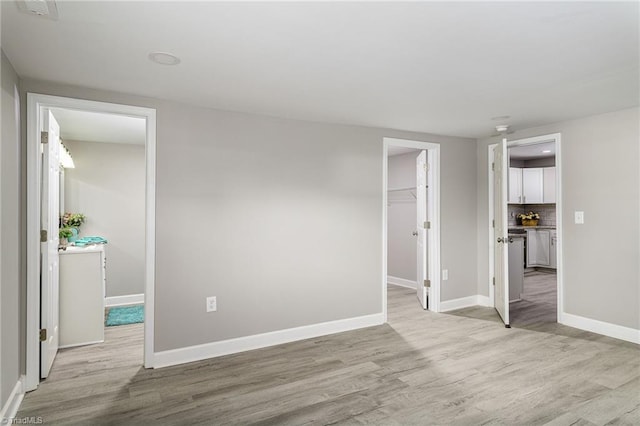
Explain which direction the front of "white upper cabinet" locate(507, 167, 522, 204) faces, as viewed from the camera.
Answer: facing the viewer

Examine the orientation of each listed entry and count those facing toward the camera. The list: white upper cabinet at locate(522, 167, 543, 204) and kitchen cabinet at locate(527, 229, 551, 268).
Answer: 2

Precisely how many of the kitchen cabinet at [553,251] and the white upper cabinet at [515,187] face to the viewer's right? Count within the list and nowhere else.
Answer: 0

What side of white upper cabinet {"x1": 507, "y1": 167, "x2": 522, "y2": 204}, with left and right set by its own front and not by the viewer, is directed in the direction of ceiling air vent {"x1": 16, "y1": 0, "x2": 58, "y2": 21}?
front

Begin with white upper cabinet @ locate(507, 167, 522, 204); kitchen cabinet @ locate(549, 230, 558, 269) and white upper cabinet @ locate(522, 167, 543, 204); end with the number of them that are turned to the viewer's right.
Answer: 0

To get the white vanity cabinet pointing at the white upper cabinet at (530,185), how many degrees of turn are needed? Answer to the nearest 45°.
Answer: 0° — it already faces it

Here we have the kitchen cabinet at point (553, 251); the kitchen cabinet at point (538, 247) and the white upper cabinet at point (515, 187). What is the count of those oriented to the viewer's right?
0

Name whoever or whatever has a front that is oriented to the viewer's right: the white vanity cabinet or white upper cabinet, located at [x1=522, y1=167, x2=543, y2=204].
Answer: the white vanity cabinet

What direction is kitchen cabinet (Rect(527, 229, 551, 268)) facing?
toward the camera

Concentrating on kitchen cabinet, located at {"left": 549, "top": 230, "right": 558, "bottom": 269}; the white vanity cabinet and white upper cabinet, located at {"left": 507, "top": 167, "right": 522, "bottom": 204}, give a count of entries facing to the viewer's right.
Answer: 1

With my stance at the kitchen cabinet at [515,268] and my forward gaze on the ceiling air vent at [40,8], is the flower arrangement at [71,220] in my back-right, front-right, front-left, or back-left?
front-right

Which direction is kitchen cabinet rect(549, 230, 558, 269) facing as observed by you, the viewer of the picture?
facing the viewer and to the left of the viewer

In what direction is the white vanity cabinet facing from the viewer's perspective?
to the viewer's right

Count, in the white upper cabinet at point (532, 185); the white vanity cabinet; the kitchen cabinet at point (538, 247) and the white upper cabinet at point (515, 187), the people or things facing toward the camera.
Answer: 3

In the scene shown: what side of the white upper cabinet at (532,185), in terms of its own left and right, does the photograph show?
front
